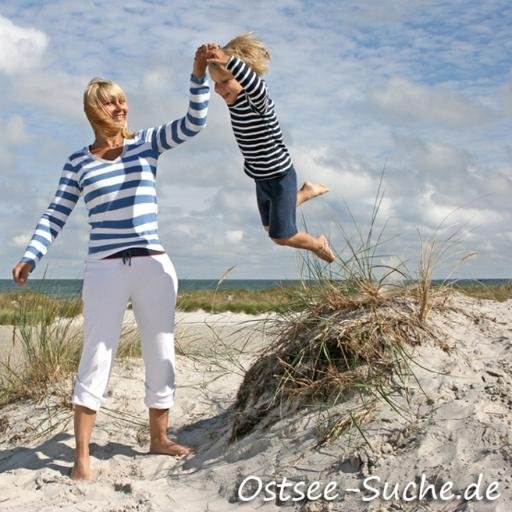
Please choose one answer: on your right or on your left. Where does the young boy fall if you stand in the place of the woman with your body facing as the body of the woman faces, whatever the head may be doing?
on your left

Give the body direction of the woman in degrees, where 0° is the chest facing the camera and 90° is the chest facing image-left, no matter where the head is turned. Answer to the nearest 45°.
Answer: approximately 0°

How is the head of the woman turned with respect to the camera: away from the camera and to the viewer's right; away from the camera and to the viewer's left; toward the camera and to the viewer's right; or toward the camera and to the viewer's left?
toward the camera and to the viewer's right

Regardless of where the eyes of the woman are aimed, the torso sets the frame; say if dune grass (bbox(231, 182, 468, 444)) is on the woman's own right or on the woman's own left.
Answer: on the woman's own left

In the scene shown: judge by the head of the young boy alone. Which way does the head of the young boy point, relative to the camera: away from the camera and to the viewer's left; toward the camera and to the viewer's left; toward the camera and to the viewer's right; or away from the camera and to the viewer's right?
toward the camera and to the viewer's left
